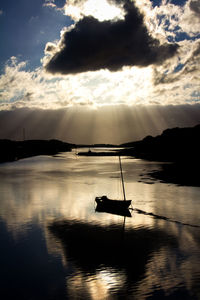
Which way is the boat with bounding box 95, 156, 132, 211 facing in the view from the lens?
facing to the right of the viewer
